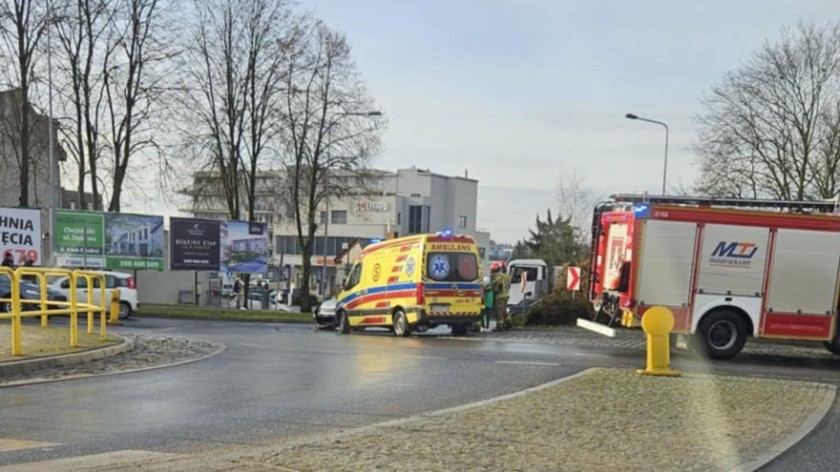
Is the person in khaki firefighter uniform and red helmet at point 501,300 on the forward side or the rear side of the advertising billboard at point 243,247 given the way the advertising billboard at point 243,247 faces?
on the forward side

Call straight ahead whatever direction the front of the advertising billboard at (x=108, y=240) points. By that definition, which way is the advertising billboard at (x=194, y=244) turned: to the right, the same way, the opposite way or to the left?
the same way

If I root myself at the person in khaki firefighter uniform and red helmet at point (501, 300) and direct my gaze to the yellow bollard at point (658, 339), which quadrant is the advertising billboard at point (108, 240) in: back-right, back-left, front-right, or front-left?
back-right

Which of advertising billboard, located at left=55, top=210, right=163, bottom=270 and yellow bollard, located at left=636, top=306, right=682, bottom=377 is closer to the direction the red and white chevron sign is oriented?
the yellow bollard

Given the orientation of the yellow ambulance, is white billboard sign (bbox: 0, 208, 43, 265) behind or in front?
in front

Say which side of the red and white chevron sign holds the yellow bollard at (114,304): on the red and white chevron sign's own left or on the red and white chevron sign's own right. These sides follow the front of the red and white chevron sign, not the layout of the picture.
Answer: on the red and white chevron sign's own right

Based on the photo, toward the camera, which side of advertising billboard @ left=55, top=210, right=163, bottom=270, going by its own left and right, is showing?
front

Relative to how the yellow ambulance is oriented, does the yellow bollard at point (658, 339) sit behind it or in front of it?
behind

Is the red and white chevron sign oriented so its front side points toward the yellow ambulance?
no

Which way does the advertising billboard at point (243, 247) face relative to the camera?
toward the camera

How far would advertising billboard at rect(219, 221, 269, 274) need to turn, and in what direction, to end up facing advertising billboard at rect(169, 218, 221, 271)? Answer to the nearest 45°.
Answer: approximately 90° to its right

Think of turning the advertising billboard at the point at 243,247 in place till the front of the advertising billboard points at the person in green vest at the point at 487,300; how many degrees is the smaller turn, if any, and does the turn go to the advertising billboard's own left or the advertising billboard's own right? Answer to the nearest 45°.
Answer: approximately 45° to the advertising billboard's own left
